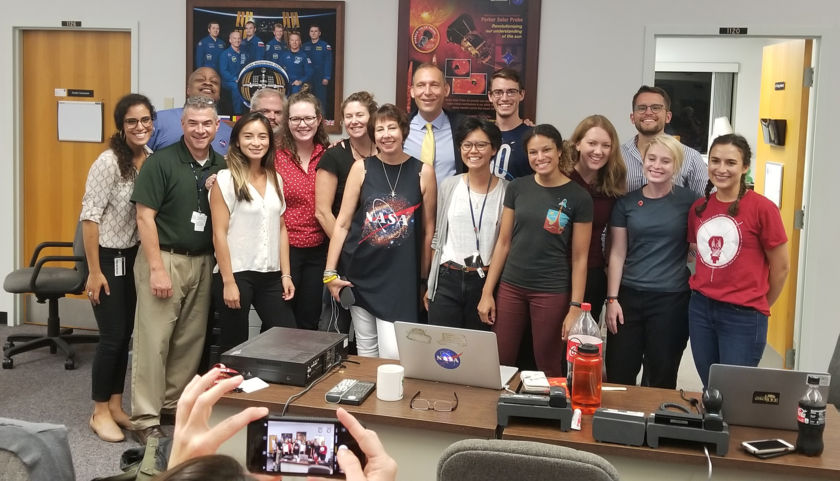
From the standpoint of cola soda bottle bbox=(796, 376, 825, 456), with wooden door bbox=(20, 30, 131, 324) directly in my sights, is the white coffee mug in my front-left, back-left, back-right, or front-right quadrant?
front-left

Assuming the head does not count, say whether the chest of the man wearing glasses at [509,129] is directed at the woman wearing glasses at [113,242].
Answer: no

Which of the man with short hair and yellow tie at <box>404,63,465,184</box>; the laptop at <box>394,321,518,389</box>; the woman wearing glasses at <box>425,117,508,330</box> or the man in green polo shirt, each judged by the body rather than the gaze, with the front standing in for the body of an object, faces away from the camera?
the laptop

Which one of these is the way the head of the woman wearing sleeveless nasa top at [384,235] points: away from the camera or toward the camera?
toward the camera

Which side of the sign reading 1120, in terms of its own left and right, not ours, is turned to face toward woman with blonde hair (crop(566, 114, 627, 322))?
front

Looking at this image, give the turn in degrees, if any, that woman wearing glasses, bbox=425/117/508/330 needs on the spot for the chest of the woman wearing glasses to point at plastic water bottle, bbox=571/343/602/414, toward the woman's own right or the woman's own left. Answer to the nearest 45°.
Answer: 0° — they already face it

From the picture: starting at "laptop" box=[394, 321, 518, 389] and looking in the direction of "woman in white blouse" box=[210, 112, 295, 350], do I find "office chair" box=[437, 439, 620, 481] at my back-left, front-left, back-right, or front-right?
back-left

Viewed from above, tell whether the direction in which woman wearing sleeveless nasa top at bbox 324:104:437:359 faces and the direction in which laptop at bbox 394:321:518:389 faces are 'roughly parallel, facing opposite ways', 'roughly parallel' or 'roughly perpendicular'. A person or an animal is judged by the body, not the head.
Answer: roughly parallel, facing opposite ways

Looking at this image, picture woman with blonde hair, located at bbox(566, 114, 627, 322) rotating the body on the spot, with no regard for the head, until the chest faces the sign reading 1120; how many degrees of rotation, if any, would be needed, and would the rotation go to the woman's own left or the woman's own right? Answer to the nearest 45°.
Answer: approximately 135° to the woman's own left

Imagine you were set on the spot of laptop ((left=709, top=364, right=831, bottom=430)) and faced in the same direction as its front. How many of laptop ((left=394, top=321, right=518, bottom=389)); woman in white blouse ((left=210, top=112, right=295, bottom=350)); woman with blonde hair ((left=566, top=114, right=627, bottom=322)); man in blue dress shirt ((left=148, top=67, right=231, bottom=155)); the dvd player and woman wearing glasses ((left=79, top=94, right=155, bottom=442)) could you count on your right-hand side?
0

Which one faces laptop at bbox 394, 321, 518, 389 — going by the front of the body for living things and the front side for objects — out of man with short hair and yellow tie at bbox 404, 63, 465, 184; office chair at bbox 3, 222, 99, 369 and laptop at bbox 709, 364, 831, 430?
the man with short hair and yellow tie

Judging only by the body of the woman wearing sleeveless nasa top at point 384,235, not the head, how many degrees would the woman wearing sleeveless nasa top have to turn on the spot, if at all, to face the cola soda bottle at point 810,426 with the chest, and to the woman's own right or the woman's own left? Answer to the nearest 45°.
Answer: approximately 45° to the woman's own left

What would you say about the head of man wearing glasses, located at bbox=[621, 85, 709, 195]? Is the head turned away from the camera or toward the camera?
toward the camera

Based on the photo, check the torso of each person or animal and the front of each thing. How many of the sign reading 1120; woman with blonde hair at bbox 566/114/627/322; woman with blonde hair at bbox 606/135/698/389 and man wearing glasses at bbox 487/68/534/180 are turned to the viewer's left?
0

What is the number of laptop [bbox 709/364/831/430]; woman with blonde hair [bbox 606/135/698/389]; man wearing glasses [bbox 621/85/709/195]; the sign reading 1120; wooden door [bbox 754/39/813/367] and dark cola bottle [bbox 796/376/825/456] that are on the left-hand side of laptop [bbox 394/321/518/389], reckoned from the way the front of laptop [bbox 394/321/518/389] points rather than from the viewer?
0

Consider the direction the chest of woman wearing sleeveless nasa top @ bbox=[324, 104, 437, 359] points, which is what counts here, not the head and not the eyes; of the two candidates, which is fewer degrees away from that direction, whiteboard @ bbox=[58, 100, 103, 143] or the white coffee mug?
the white coffee mug

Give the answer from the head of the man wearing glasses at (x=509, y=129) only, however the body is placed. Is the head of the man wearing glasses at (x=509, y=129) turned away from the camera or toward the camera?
toward the camera

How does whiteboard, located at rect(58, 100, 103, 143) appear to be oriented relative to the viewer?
toward the camera

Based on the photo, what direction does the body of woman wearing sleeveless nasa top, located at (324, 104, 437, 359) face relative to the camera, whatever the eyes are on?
toward the camera

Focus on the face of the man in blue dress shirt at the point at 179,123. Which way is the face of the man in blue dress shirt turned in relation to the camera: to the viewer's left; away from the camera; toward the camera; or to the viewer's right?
toward the camera
